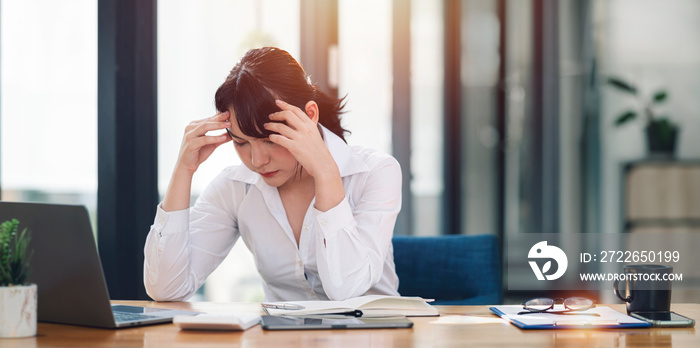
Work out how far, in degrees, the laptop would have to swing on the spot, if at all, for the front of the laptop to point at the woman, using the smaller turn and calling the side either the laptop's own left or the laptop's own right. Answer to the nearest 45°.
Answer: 0° — it already faces them

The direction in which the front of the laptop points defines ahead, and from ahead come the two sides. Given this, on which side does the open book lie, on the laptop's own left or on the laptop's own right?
on the laptop's own right

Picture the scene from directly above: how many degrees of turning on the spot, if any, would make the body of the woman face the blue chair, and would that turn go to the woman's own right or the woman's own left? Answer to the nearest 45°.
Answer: approximately 180°

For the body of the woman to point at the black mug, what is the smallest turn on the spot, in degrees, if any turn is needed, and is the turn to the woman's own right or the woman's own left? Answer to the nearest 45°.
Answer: approximately 90° to the woman's own left

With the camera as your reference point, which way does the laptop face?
facing away from the viewer and to the right of the viewer

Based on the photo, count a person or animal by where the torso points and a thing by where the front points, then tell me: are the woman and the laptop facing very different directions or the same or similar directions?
very different directions

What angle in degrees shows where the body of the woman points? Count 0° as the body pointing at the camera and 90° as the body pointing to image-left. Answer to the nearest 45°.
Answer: approximately 45°
